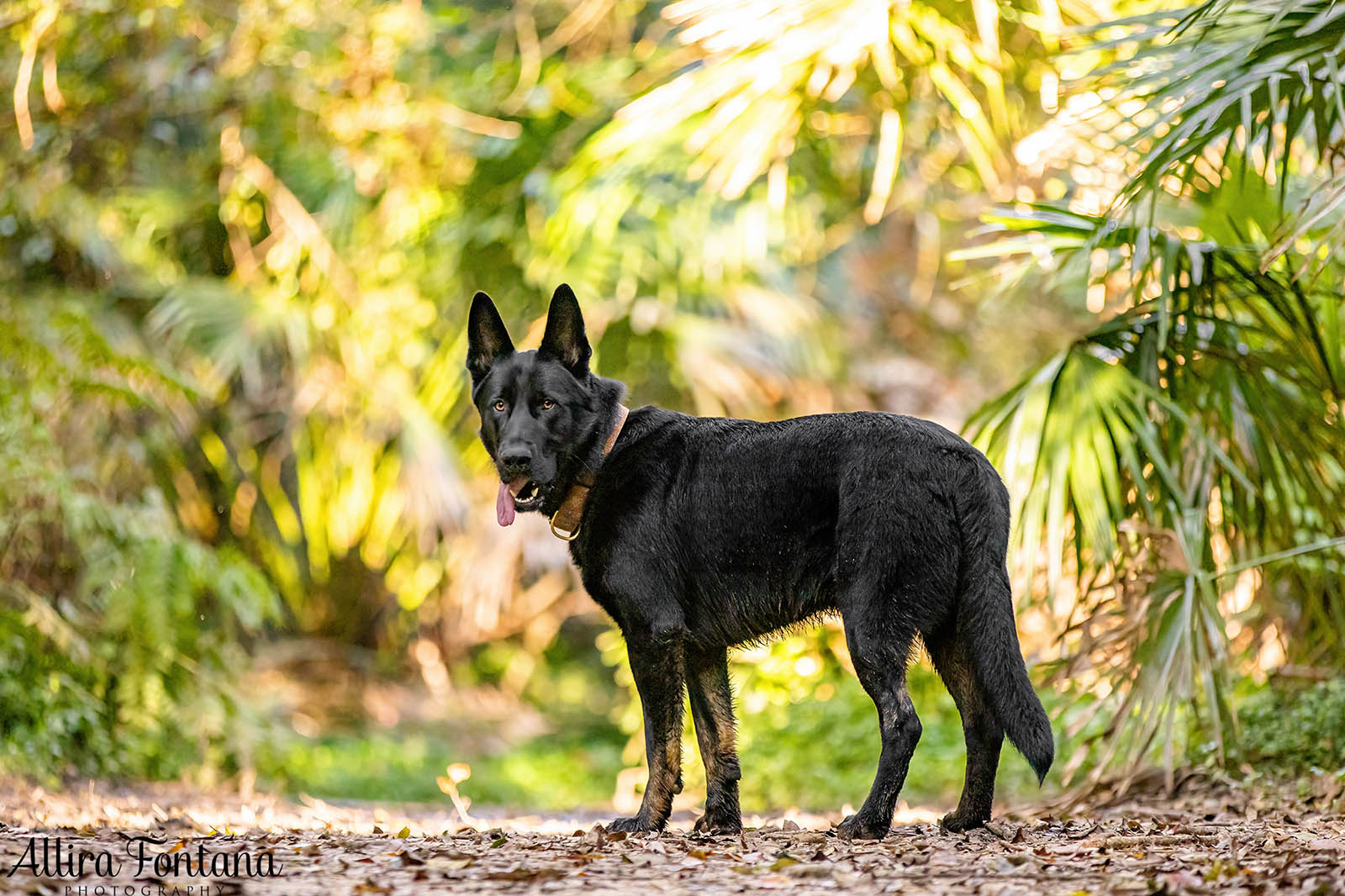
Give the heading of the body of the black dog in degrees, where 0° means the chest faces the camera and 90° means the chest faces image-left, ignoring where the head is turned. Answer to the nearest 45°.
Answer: approximately 90°
